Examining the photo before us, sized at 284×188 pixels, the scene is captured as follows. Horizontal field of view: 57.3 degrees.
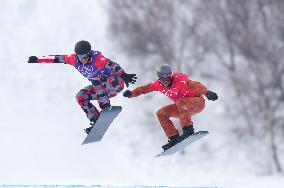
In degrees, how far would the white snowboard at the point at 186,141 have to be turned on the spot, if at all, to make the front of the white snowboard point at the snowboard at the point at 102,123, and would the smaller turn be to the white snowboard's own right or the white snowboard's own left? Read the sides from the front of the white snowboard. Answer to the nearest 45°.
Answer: approximately 45° to the white snowboard's own right

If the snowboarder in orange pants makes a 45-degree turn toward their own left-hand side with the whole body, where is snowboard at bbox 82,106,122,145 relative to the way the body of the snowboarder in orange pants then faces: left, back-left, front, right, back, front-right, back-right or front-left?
right

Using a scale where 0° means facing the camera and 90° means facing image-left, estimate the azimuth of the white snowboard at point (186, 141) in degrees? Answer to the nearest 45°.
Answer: approximately 45°

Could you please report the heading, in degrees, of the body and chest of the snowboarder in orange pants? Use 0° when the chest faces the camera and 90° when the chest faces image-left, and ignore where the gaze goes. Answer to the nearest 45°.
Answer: approximately 45°
